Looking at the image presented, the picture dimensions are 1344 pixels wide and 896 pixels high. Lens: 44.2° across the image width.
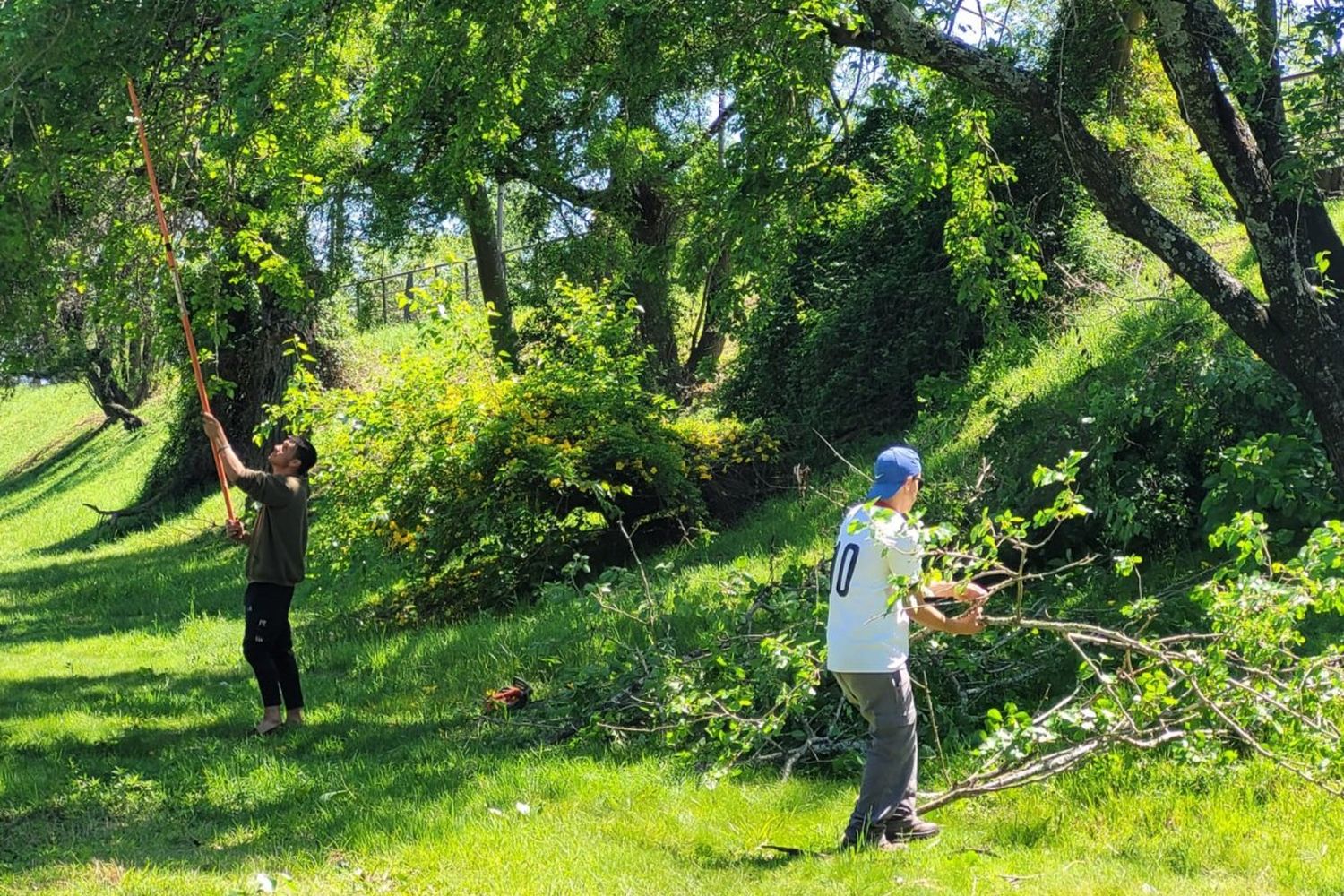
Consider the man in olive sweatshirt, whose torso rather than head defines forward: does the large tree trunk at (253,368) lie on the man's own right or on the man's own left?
on the man's own right

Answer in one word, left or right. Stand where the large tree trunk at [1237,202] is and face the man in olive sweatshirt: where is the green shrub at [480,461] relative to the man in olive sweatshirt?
right

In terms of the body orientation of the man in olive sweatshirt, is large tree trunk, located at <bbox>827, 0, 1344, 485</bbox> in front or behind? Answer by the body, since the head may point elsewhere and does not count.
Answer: behind

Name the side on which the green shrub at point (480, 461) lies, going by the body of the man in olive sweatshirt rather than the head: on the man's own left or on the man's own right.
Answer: on the man's own right

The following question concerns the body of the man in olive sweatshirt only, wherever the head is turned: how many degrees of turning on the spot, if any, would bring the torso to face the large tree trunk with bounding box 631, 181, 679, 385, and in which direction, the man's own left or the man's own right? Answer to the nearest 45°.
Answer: approximately 135° to the man's own right

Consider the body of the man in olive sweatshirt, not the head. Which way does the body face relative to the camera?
to the viewer's left

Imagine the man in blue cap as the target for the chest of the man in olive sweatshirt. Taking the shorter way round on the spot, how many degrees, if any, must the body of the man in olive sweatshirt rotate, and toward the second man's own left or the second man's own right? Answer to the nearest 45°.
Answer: approximately 135° to the second man's own left
